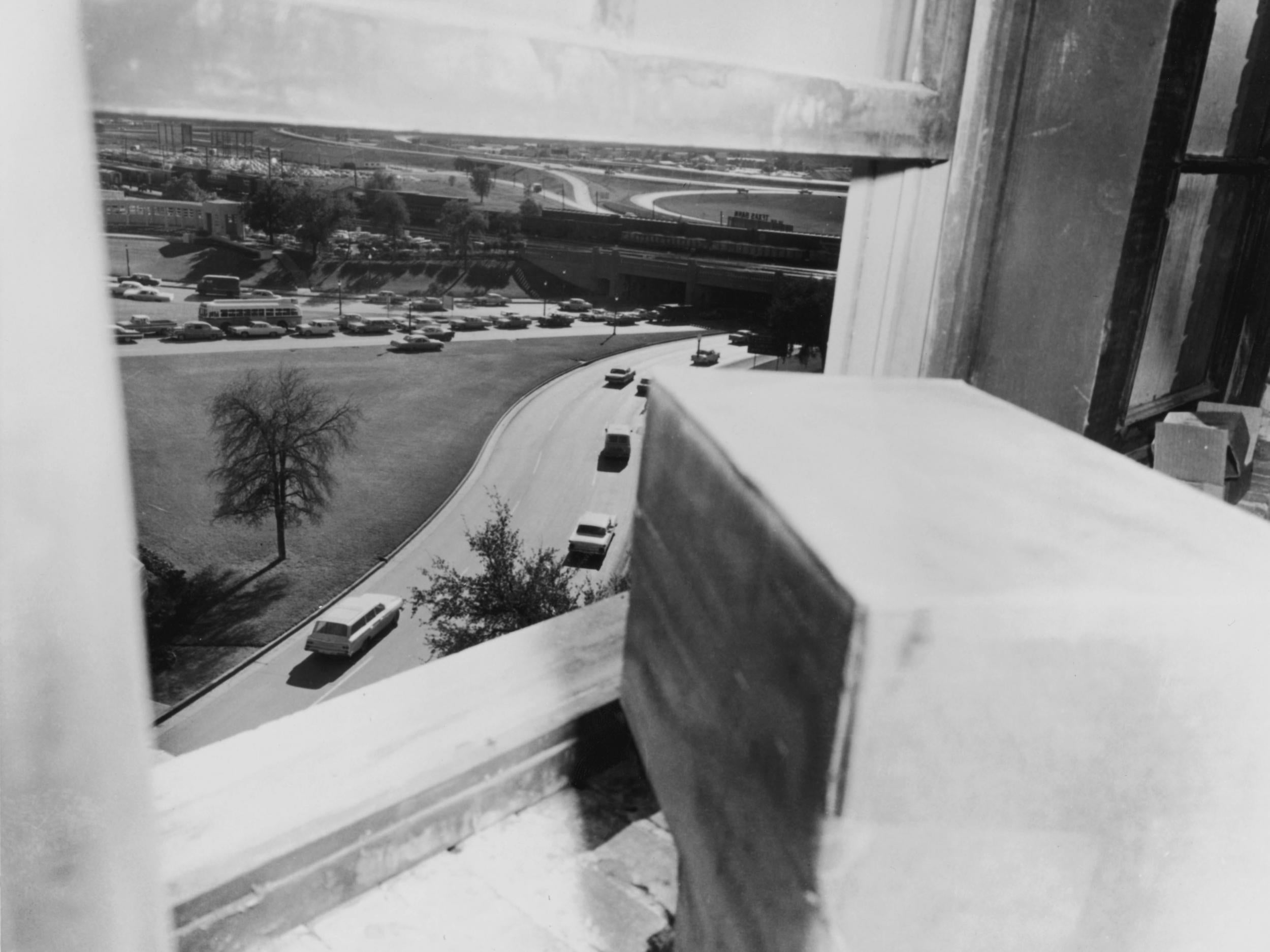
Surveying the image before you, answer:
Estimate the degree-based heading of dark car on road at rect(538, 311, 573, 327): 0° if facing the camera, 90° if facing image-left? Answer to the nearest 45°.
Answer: approximately 90°

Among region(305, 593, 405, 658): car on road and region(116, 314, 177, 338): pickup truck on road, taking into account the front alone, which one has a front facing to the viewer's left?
the pickup truck on road

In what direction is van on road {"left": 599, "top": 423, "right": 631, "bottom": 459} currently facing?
away from the camera

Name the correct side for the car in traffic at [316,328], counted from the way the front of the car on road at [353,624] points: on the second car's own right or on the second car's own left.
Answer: on the second car's own left

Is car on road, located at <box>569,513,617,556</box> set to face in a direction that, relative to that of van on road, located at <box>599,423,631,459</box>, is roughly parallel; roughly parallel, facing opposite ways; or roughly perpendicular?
roughly parallel

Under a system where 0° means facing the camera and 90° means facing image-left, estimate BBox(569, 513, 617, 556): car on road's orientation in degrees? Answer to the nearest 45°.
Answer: approximately 180°

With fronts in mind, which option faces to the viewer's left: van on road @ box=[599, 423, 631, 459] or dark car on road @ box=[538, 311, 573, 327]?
the dark car on road

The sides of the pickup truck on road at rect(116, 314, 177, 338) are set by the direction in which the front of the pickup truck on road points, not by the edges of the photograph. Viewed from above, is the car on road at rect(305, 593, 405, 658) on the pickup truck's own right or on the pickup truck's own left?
on the pickup truck's own left

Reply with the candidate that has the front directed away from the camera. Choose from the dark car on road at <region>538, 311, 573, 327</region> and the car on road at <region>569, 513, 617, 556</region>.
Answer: the car on road at <region>569, 513, 617, 556</region>

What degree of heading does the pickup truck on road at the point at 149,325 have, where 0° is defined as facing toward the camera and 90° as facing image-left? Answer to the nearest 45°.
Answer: approximately 90°

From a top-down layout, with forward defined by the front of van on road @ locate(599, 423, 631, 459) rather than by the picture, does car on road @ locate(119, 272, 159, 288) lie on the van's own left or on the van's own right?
on the van's own left

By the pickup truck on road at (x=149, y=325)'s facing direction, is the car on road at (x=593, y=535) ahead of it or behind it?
behind

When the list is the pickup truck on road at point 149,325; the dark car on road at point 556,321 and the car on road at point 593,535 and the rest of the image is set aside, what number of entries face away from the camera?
1

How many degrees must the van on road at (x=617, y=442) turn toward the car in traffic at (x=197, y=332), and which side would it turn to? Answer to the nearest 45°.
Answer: approximately 90° to its left

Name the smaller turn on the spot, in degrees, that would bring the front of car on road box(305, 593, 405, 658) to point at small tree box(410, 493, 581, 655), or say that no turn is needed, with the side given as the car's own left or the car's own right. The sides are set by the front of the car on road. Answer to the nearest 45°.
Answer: approximately 45° to the car's own right
